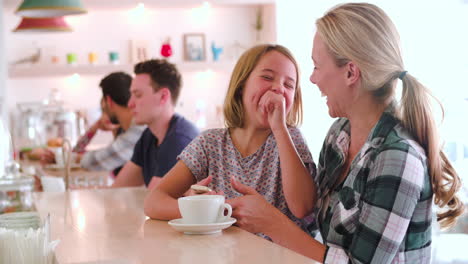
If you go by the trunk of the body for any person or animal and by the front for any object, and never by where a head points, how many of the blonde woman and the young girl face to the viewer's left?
1

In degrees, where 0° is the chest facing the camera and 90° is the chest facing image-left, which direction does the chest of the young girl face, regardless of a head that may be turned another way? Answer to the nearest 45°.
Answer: approximately 0°

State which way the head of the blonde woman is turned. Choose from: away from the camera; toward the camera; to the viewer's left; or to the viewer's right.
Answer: to the viewer's left

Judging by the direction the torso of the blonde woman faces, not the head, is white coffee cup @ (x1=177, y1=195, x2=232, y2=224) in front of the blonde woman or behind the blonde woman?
in front

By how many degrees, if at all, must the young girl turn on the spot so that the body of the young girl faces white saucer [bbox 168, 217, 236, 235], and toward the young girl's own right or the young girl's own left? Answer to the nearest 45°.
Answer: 0° — they already face it

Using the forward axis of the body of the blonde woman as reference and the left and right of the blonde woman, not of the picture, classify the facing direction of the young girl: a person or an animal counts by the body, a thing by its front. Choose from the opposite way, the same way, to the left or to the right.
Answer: to the left

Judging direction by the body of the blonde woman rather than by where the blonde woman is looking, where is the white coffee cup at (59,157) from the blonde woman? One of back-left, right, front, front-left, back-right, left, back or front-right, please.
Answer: front-right

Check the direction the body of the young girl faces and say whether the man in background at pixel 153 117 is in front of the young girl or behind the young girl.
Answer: behind

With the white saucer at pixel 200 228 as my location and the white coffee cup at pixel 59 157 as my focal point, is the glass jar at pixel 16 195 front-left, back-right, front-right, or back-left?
front-left

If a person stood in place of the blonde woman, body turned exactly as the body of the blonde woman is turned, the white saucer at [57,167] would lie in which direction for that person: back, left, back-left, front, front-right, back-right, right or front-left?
front-right

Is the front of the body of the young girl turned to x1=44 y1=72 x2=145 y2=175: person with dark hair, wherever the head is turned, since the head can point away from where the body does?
no

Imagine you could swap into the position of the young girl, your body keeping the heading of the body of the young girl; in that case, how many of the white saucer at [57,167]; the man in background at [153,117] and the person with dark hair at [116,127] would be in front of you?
0

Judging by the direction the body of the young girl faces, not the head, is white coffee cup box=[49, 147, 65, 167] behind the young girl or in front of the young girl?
behind

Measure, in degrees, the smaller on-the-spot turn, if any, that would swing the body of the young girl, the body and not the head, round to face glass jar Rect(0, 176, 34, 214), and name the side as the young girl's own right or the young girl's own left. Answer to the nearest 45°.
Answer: approximately 90° to the young girl's own right

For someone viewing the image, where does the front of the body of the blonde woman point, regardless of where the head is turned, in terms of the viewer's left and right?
facing to the left of the viewer
